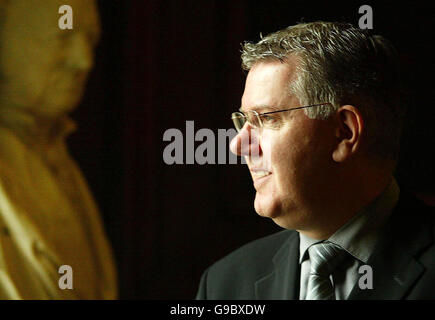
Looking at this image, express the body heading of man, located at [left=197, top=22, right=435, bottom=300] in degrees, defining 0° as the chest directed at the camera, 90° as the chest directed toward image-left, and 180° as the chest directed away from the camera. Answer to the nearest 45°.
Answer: approximately 45°

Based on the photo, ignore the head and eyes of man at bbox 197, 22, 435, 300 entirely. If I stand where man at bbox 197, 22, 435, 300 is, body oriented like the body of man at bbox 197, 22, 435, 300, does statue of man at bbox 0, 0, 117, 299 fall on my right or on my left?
on my right
